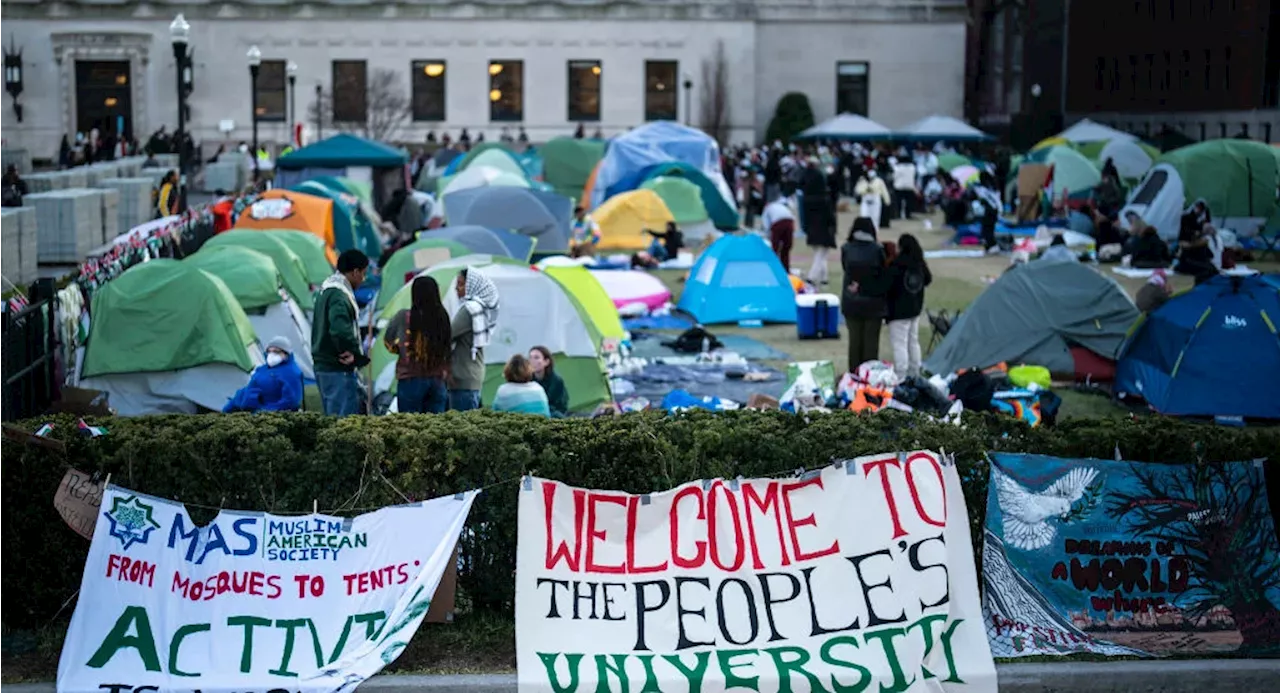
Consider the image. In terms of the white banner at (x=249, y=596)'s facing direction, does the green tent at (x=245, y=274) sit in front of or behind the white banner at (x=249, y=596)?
behind

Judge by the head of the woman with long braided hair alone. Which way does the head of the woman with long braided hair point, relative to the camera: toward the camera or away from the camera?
away from the camera

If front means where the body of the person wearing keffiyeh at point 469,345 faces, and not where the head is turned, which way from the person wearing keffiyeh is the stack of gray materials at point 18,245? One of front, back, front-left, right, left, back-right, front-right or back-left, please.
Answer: front-right

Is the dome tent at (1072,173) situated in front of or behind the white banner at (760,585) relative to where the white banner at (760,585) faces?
behind

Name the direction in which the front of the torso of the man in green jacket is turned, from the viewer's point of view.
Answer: to the viewer's right

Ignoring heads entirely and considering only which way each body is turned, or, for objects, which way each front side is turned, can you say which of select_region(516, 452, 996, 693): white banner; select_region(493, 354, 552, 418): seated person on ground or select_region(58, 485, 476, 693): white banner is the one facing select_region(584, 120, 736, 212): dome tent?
the seated person on ground

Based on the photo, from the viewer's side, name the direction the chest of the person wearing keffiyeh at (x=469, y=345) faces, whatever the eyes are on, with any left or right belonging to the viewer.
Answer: facing to the left of the viewer

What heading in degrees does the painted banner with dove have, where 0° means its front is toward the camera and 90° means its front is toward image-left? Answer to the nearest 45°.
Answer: approximately 0°

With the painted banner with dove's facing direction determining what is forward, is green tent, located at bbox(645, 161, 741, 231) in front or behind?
behind

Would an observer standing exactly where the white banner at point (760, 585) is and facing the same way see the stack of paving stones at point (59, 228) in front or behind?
behind

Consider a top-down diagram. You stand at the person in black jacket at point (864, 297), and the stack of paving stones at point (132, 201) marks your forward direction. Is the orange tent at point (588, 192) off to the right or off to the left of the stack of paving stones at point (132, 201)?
right
